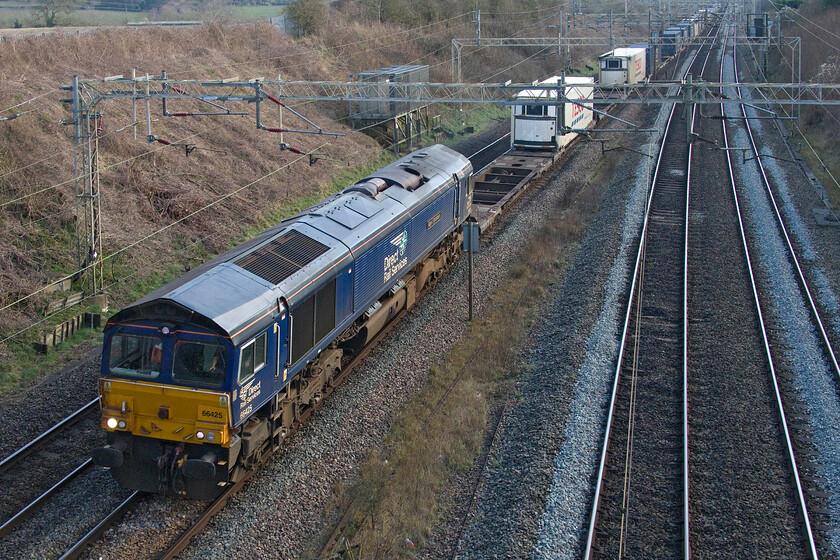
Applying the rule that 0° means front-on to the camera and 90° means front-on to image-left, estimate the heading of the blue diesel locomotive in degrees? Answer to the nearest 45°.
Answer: approximately 45°
